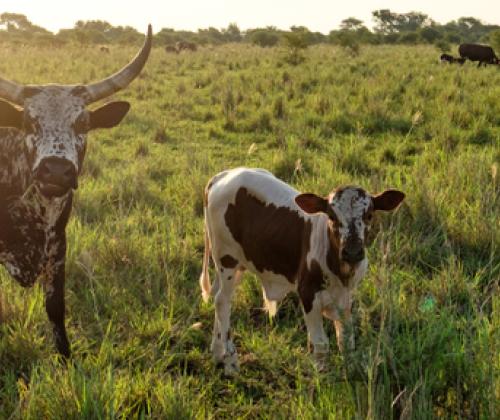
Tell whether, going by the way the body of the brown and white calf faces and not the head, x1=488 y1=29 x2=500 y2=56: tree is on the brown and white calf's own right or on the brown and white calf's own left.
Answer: on the brown and white calf's own left

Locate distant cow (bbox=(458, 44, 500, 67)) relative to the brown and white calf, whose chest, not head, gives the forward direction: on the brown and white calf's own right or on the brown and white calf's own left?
on the brown and white calf's own left

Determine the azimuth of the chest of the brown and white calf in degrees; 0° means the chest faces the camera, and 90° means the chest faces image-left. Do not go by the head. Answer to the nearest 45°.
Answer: approximately 315°
